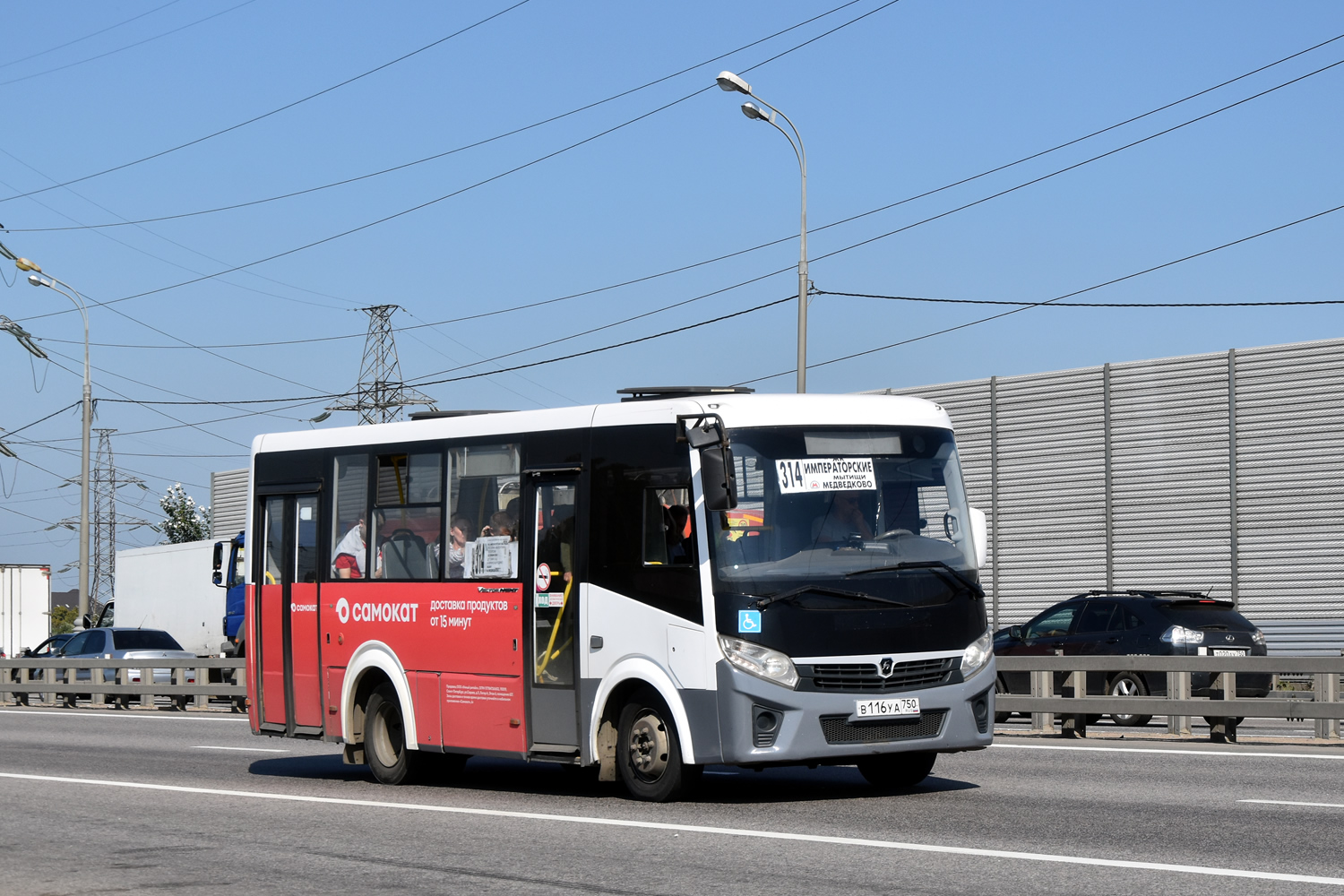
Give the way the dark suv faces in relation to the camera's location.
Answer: facing away from the viewer and to the left of the viewer

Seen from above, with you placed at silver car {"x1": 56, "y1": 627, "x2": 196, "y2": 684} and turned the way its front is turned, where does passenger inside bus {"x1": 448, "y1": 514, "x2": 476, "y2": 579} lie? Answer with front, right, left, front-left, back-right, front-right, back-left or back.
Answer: back-left
